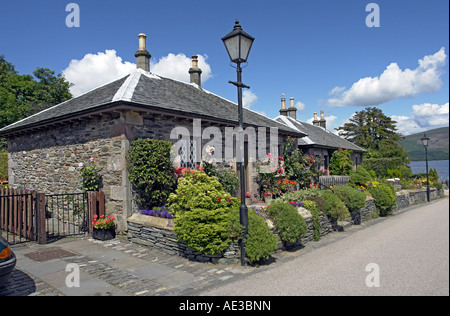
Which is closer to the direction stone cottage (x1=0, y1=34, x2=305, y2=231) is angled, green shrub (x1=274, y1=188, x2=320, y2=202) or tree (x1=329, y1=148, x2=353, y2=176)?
the green shrub

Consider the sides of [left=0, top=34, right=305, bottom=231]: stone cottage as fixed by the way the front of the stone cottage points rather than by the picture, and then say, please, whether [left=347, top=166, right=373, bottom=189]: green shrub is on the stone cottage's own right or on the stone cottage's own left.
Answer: on the stone cottage's own left

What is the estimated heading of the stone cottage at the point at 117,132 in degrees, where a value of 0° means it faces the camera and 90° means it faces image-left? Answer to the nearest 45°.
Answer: approximately 315°

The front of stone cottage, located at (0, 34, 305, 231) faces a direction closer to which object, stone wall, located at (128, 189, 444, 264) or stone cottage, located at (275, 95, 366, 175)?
the stone wall

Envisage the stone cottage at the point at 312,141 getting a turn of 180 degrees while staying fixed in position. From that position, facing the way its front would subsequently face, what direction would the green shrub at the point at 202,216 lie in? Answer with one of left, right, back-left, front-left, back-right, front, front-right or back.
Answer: back-left

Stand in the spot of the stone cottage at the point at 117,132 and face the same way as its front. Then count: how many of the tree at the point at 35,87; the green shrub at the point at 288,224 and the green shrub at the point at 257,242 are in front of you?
2

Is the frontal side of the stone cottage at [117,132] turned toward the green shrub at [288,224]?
yes

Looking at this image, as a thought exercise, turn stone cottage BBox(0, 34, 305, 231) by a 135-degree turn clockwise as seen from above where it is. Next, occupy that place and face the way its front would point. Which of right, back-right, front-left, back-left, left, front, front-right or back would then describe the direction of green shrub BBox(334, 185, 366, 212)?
back

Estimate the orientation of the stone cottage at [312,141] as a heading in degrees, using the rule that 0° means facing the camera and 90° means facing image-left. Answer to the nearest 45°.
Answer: approximately 315°

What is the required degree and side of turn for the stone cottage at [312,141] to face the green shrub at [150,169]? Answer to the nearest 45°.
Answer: approximately 45° to its right

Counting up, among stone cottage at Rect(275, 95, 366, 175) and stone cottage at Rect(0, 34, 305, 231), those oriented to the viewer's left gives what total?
0

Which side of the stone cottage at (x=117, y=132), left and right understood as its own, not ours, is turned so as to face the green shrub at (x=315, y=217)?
front

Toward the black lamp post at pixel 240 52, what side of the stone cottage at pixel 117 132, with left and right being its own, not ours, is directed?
front

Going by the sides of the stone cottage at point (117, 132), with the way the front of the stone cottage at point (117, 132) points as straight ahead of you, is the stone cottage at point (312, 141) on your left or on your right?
on your left
